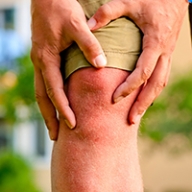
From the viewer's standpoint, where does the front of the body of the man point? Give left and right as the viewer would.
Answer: facing the viewer
